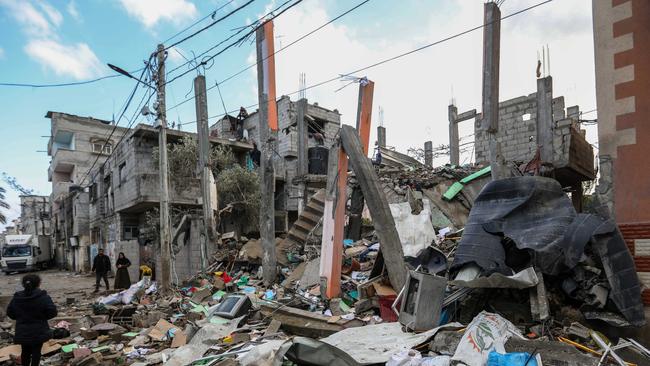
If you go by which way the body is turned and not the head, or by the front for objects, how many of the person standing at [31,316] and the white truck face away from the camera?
1

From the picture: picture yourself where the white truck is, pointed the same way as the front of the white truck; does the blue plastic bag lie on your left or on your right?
on your left

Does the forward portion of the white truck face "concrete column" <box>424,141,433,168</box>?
no

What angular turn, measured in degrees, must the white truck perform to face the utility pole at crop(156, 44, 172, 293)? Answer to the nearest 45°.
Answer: approximately 45° to its left

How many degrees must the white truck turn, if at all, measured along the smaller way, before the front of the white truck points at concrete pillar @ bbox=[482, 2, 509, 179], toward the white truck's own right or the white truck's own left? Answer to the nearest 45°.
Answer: approximately 45° to the white truck's own left

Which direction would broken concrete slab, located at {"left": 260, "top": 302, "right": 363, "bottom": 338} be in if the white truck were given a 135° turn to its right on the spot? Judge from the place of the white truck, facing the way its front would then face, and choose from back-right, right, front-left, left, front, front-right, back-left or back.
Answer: back

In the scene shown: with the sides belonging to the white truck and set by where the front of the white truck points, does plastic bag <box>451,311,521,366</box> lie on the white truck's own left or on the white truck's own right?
on the white truck's own left

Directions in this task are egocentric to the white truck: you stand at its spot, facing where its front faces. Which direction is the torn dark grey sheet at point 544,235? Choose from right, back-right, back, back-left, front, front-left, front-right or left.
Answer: front-left

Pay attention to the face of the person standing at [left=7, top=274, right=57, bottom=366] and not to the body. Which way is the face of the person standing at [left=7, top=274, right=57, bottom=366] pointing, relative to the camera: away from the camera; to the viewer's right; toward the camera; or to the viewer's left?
away from the camera

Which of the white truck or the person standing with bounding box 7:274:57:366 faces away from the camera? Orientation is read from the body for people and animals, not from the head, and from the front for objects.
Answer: the person standing

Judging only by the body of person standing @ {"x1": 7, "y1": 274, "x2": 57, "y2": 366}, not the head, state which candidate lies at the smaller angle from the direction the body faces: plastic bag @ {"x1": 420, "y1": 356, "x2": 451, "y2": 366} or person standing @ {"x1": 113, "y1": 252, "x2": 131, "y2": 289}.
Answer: the person standing @ {"x1": 113, "y1": 252, "x2": 131, "y2": 289}

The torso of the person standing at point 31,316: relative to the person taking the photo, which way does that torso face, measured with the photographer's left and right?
facing away from the viewer

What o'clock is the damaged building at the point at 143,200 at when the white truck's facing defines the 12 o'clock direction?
The damaged building is roughly at 10 o'clock from the white truck.

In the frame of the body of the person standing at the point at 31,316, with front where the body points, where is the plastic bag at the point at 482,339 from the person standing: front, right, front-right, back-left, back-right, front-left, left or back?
back-right

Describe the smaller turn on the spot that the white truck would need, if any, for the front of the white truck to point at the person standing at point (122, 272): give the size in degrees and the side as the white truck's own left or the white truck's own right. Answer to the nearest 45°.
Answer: approximately 45° to the white truck's own left

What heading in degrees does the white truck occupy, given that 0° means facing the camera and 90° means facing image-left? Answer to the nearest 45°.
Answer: approximately 45°
